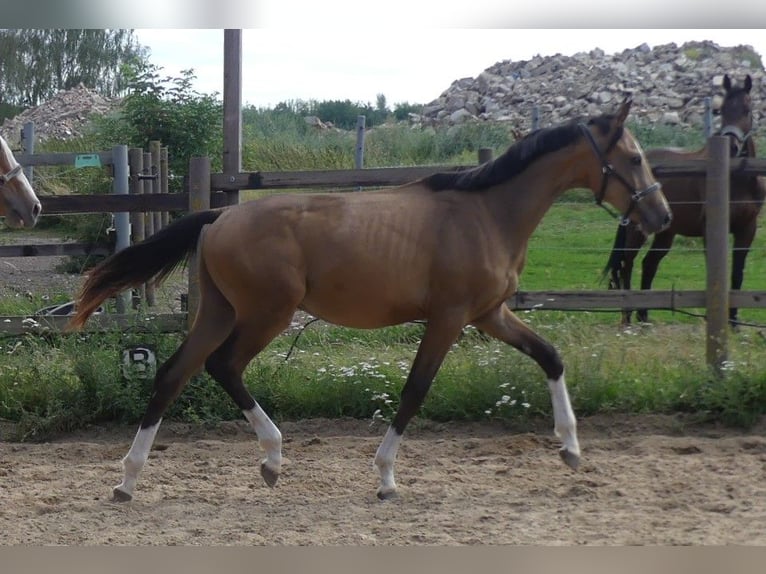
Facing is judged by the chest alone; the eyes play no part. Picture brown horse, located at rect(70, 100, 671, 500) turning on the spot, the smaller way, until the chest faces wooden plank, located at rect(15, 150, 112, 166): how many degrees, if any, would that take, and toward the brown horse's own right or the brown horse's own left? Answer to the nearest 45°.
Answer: approximately 135° to the brown horse's own left

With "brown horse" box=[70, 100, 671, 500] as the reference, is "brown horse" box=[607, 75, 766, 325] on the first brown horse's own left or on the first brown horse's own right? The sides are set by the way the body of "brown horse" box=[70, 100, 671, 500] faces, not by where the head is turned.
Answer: on the first brown horse's own left

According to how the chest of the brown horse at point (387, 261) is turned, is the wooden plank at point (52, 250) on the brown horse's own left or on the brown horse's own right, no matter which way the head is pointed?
on the brown horse's own left

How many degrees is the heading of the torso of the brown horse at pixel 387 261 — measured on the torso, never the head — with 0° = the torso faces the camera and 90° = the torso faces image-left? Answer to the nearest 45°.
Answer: approximately 270°

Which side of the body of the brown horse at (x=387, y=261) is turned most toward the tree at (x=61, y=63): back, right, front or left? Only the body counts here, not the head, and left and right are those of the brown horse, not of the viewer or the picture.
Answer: left

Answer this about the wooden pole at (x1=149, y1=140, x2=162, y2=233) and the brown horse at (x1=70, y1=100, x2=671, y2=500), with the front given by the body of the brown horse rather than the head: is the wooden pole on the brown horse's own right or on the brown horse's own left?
on the brown horse's own left

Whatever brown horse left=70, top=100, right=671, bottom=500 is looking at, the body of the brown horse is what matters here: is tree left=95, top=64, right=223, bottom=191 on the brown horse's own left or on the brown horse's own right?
on the brown horse's own left

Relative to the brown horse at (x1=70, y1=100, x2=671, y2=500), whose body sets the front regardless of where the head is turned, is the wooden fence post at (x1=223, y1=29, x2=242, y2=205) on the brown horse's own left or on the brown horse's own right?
on the brown horse's own left

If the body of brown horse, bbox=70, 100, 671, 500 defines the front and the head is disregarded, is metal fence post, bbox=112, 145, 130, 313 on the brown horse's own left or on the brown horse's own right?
on the brown horse's own left
